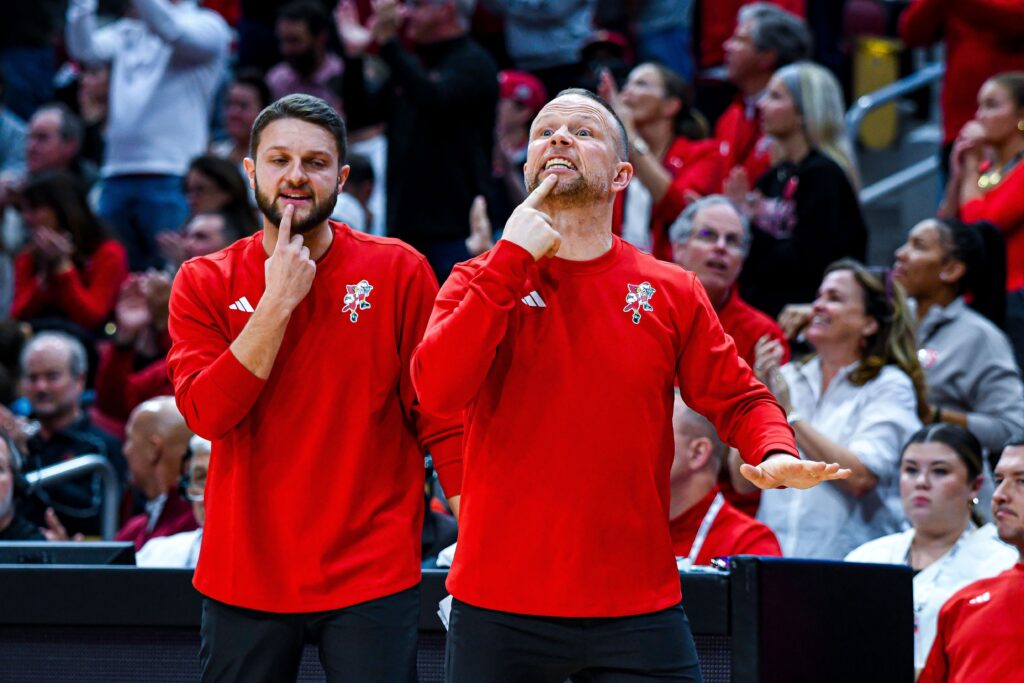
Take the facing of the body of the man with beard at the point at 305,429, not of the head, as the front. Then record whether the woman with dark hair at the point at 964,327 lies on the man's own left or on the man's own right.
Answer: on the man's own left

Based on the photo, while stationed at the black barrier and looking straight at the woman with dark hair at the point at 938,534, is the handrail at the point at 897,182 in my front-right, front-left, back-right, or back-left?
front-left

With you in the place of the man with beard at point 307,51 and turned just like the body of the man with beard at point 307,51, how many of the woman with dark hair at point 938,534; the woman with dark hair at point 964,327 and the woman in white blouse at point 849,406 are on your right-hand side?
0

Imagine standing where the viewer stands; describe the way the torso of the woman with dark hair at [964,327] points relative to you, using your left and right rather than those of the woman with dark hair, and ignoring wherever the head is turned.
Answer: facing to the left of the viewer

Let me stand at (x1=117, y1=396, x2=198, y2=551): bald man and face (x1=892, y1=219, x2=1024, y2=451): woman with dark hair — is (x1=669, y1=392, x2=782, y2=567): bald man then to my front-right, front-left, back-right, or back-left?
front-right

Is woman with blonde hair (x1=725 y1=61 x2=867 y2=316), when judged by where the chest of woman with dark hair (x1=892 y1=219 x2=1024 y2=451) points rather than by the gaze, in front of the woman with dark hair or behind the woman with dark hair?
in front

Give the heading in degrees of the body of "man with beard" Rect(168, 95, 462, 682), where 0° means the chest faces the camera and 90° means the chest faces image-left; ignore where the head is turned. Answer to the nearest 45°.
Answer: approximately 0°

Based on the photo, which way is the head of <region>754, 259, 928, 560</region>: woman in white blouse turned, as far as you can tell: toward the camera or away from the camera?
toward the camera

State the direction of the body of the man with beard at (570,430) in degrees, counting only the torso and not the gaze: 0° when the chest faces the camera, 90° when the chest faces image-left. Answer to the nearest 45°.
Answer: approximately 0°

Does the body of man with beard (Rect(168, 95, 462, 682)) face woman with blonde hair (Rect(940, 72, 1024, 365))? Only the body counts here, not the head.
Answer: no

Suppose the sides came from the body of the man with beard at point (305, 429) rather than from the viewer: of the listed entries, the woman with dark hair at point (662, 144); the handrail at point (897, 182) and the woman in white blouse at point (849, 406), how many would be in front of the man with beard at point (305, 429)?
0

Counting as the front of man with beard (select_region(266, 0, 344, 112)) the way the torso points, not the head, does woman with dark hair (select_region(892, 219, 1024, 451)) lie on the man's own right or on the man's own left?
on the man's own left

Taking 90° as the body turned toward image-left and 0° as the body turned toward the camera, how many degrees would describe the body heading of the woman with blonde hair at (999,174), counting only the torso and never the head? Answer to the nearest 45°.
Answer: approximately 90°
